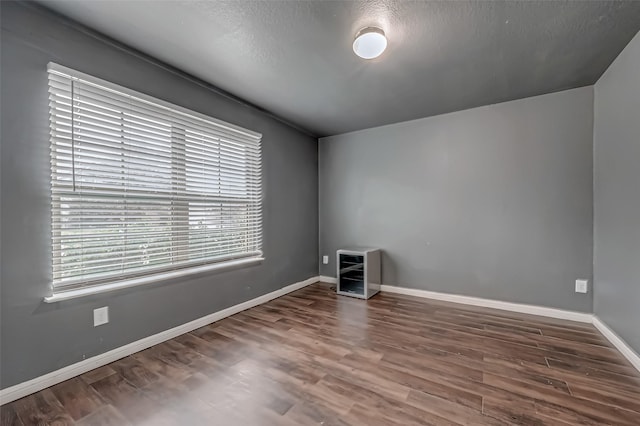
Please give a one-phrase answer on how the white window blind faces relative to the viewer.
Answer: facing the viewer and to the right of the viewer

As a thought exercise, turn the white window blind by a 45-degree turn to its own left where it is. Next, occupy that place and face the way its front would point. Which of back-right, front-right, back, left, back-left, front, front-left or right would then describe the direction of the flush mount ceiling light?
front-right
